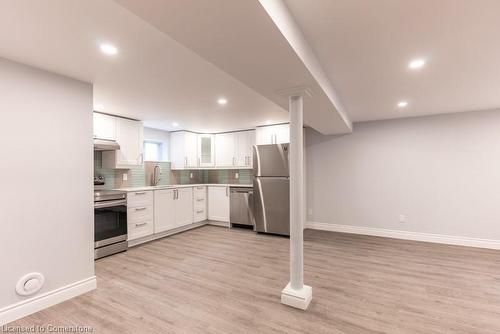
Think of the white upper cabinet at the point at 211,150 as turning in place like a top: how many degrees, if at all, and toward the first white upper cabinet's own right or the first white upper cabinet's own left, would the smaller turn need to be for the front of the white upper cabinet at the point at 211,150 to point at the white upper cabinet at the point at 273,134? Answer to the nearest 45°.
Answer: approximately 45° to the first white upper cabinet's own left

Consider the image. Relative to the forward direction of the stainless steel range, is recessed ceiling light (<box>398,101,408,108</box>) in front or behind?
in front

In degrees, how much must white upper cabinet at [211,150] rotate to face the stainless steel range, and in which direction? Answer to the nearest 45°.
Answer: approximately 45° to its right

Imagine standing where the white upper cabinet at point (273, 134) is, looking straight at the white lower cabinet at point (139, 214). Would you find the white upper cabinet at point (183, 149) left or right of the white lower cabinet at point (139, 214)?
right

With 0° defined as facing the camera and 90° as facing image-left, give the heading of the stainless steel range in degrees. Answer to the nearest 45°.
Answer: approximately 315°

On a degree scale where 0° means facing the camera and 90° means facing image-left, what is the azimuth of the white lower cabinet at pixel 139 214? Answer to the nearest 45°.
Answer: approximately 315°

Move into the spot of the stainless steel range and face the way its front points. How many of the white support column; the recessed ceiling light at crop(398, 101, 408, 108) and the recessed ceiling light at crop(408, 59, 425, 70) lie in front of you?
3
